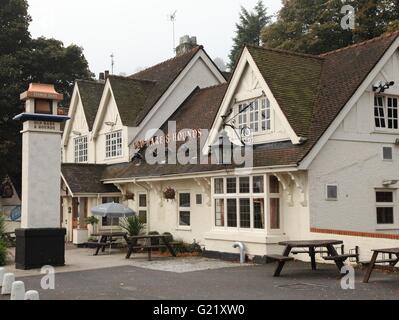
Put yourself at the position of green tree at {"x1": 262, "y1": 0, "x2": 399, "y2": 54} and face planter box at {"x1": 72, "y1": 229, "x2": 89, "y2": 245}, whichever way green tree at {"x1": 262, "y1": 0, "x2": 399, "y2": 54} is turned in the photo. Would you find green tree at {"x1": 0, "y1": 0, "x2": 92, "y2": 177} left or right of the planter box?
right

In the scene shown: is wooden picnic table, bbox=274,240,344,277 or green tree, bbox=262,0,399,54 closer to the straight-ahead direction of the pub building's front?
the wooden picnic table

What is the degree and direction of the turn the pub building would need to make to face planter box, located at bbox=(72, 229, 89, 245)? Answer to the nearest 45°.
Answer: approximately 90° to its right

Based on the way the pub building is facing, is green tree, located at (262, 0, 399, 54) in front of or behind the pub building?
behind

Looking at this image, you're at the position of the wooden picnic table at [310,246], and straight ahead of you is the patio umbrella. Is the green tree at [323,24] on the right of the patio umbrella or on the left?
right

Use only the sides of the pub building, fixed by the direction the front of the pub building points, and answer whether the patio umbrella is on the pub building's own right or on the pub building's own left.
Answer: on the pub building's own right

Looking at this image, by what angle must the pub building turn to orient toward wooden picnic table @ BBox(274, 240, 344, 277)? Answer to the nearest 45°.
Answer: approximately 45° to its left

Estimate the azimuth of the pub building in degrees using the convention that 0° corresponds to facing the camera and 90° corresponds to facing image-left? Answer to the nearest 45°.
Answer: approximately 45°

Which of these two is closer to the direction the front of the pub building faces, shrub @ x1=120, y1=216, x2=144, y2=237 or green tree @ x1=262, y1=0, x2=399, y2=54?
the shrub
